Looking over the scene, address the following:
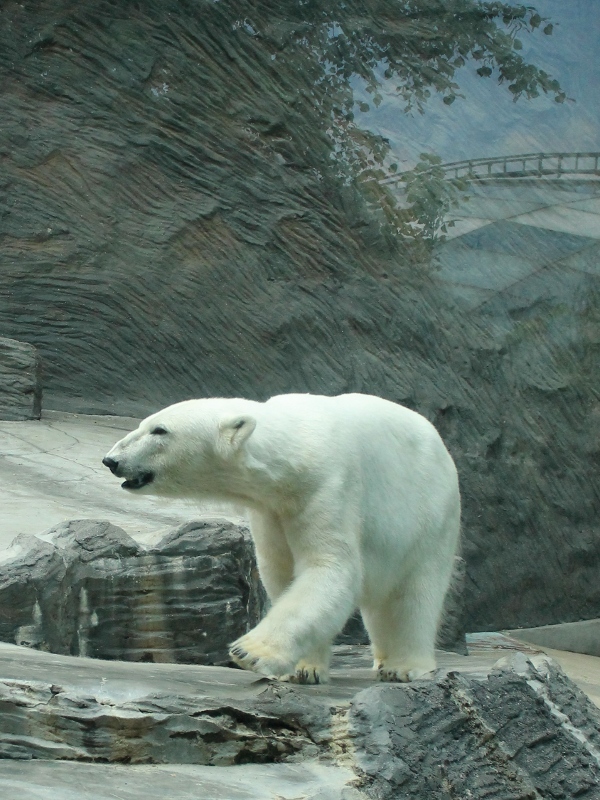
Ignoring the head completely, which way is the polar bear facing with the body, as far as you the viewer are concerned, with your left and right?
facing the viewer and to the left of the viewer
